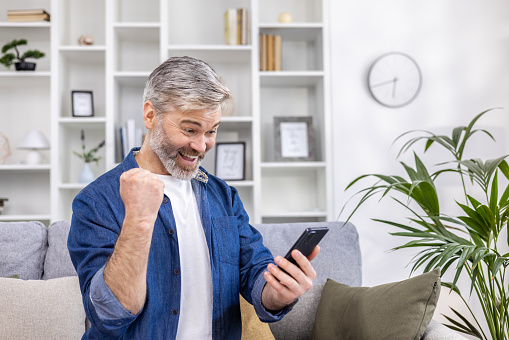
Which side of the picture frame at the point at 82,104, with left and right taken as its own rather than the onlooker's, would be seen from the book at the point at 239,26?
left

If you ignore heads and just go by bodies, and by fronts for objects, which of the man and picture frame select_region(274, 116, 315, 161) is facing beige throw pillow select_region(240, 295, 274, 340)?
the picture frame

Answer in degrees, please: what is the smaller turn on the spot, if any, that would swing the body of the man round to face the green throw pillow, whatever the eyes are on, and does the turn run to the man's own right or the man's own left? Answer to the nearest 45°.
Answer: approximately 45° to the man's own left

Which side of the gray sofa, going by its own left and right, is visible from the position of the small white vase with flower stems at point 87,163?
back

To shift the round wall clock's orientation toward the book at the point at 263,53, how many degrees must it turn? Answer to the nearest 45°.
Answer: approximately 90° to its right

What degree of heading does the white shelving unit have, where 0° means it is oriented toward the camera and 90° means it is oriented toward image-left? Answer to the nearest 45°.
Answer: approximately 0°

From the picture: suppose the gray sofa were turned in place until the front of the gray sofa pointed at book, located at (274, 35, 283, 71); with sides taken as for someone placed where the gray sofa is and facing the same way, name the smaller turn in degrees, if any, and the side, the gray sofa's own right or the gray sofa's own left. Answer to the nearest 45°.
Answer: approximately 135° to the gray sofa's own left

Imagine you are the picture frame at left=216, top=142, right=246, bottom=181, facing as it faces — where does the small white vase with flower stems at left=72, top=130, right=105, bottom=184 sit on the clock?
The small white vase with flower stems is roughly at 3 o'clock from the picture frame.
